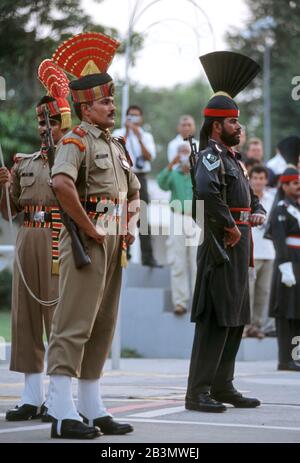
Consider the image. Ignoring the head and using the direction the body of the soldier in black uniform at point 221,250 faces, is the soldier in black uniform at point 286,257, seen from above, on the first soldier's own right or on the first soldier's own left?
on the first soldier's own left

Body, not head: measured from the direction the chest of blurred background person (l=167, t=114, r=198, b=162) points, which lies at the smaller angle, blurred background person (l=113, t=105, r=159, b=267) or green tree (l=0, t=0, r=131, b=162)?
the blurred background person

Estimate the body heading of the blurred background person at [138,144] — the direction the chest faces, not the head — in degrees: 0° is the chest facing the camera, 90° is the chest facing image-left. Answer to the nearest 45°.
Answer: approximately 0°

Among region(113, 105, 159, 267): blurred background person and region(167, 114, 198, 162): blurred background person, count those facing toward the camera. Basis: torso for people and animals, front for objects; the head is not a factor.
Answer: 2

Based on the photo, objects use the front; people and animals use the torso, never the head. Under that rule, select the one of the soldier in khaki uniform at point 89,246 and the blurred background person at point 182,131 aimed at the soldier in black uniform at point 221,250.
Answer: the blurred background person

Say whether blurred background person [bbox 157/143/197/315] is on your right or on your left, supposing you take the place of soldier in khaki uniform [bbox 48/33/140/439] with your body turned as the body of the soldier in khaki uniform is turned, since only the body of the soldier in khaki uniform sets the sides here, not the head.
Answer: on your left

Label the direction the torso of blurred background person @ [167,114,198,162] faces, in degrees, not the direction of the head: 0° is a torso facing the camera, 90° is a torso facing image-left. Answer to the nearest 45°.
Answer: approximately 0°

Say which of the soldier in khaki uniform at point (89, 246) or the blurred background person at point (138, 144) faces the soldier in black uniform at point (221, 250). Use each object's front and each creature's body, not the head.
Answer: the blurred background person

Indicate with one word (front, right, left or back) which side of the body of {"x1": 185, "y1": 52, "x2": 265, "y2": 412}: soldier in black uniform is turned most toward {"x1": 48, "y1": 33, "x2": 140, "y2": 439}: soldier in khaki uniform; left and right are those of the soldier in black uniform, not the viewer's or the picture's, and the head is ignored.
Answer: right
